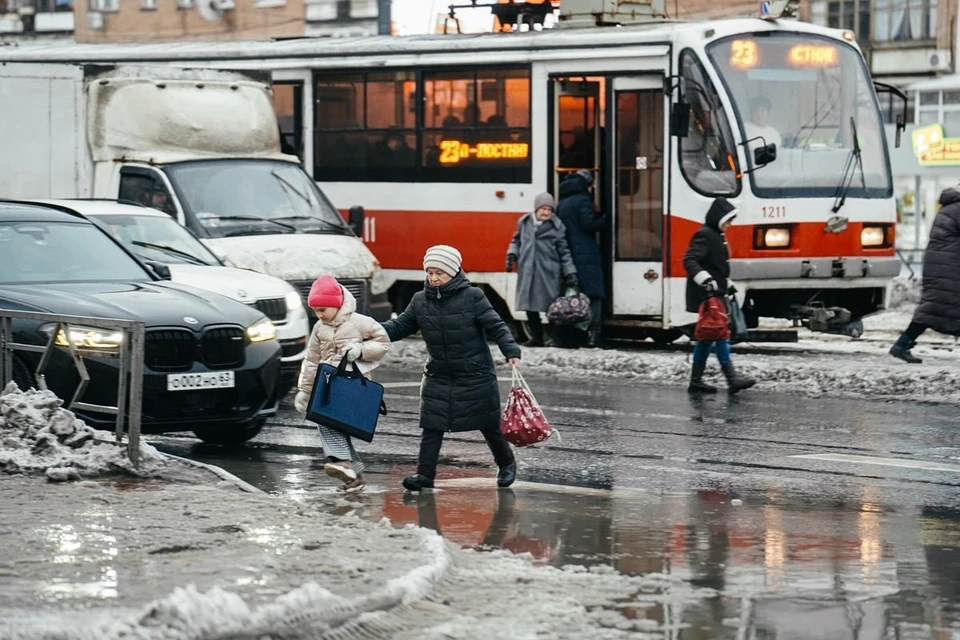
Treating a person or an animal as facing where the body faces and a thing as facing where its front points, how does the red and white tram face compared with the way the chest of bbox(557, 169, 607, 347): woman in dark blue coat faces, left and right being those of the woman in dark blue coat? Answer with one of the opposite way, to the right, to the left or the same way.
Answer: to the right

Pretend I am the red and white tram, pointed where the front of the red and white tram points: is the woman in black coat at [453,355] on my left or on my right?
on my right

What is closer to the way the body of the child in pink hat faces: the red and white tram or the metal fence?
the metal fence

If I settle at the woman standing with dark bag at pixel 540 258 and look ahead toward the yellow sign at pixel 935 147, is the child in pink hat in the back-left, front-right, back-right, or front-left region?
back-right

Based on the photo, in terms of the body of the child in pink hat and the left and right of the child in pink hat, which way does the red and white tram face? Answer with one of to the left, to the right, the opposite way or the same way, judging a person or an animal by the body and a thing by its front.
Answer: to the left

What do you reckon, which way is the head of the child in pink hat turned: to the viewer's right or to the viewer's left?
to the viewer's left
